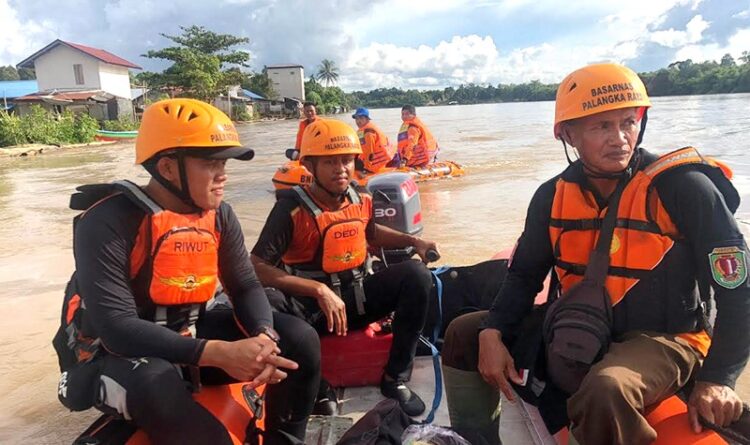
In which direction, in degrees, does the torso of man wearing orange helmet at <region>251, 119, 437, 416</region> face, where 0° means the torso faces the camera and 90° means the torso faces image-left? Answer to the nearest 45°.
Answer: approximately 315°

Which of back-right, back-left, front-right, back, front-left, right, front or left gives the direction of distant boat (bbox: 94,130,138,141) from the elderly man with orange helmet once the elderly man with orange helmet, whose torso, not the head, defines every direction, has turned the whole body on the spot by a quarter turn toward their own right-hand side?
front

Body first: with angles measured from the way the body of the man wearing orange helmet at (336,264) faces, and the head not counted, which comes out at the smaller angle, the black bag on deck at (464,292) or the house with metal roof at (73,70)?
the black bag on deck

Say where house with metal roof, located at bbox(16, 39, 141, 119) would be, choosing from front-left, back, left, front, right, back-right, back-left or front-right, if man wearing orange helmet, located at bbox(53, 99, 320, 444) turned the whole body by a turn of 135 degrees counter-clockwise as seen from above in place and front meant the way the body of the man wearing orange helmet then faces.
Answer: front

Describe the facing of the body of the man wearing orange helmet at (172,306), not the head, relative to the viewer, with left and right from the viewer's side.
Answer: facing the viewer and to the right of the viewer

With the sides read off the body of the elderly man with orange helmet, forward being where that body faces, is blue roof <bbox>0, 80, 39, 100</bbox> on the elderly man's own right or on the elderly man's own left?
on the elderly man's own right

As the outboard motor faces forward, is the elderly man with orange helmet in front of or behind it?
in front

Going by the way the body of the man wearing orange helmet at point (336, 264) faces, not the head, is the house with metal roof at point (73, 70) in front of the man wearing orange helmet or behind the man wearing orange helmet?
behind

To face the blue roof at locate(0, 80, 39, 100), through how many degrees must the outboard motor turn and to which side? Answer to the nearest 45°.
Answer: approximately 180°

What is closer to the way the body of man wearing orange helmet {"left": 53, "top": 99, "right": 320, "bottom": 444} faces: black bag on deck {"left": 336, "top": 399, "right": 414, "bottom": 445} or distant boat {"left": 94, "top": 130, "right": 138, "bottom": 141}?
the black bag on deck
